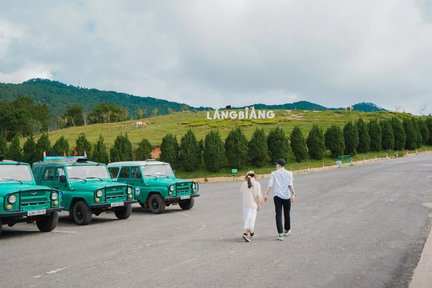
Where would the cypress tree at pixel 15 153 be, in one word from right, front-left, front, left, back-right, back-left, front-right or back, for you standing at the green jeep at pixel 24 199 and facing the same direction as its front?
back-left

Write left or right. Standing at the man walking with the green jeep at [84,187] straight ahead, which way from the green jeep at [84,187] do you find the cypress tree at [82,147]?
right

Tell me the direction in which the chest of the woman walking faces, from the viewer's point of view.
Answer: away from the camera

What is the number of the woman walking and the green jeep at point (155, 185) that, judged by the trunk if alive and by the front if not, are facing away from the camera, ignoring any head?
1

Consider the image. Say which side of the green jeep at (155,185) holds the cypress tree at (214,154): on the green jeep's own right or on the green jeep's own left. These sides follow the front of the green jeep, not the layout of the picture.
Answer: on the green jeep's own left

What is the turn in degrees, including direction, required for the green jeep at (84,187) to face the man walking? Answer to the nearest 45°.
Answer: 0° — it already faces them

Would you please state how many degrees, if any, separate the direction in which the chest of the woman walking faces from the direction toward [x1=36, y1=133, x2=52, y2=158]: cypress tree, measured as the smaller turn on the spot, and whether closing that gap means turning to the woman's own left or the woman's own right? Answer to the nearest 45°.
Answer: approximately 45° to the woman's own left

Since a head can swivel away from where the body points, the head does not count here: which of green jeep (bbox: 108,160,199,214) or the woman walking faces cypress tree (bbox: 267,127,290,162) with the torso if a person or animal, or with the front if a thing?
the woman walking

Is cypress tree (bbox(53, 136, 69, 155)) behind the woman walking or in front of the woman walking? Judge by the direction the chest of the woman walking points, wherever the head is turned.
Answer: in front

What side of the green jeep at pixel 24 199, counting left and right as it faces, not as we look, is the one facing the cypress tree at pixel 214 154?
left

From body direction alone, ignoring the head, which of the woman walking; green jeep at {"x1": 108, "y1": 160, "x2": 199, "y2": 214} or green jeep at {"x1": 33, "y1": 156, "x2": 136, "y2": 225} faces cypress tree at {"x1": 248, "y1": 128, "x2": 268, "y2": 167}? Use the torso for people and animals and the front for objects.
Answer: the woman walking

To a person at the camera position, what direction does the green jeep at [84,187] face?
facing the viewer and to the right of the viewer

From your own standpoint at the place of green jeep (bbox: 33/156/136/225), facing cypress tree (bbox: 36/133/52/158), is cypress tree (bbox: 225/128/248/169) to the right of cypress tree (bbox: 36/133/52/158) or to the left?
right
